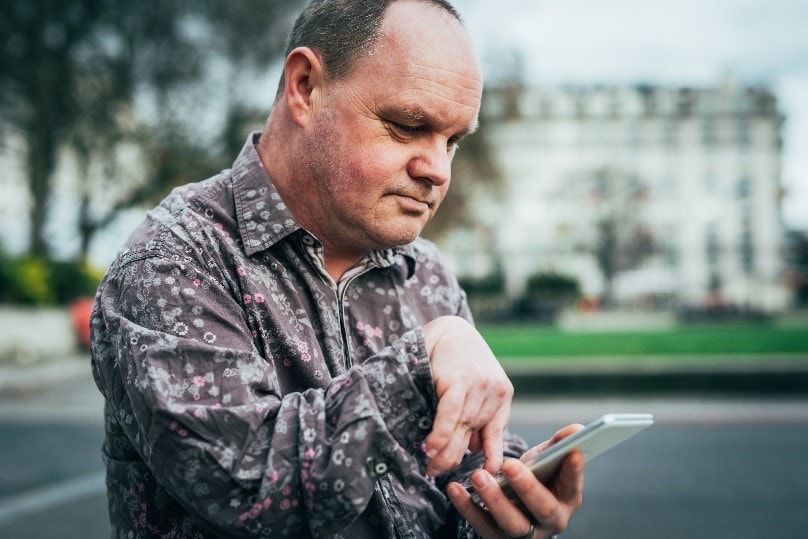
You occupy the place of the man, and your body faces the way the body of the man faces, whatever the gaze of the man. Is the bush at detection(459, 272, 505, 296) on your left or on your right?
on your left

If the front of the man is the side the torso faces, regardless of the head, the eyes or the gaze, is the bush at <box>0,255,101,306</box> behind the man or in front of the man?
behind

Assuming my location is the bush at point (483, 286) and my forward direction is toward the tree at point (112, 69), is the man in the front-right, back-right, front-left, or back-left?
front-left

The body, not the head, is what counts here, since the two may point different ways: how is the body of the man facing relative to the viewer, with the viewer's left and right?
facing the viewer and to the right of the viewer

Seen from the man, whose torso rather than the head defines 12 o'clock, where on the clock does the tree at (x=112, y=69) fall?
The tree is roughly at 7 o'clock from the man.
